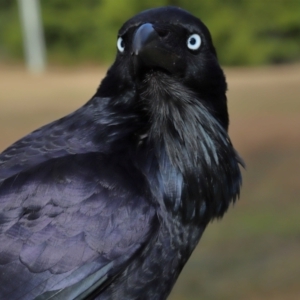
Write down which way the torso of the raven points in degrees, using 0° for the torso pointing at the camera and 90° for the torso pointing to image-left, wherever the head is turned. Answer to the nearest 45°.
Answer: approximately 270°
